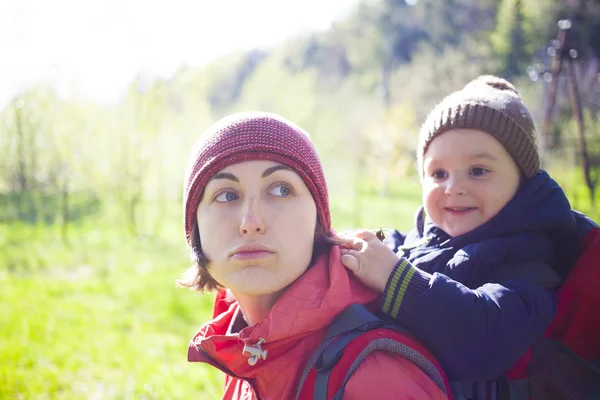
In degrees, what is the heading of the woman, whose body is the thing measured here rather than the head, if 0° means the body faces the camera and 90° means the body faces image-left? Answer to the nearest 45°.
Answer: approximately 45°

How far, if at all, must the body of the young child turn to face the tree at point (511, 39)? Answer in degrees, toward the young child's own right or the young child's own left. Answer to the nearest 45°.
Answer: approximately 135° to the young child's own right

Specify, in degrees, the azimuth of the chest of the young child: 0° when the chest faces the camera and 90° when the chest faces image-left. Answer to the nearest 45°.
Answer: approximately 45°
